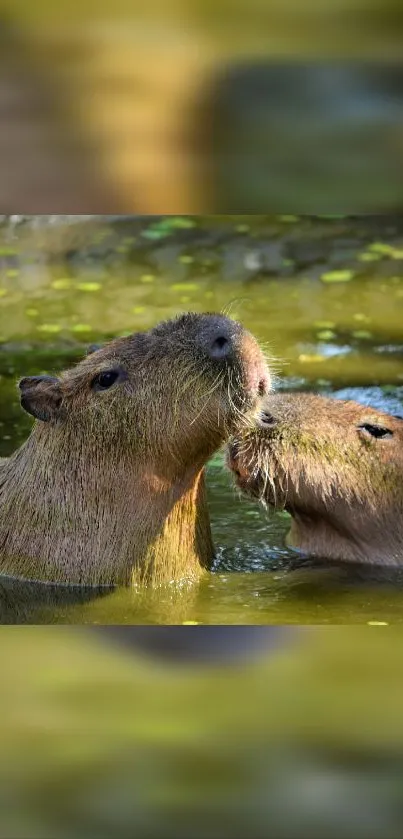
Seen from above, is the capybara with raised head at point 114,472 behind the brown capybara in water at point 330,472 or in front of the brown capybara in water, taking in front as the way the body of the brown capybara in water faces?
in front

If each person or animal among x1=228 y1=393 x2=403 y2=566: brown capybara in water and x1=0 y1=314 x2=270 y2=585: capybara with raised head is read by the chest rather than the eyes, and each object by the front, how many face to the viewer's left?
1

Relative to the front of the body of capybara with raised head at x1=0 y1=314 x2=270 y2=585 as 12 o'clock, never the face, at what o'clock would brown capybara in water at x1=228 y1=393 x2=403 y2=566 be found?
The brown capybara in water is roughly at 11 o'clock from the capybara with raised head.

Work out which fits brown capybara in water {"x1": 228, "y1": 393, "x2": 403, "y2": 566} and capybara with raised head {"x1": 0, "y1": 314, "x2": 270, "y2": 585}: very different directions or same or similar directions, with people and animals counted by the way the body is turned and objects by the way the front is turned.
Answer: very different directions

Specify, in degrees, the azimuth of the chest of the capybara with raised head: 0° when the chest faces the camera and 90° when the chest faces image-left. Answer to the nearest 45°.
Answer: approximately 270°

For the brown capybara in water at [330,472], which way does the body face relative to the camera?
to the viewer's left
